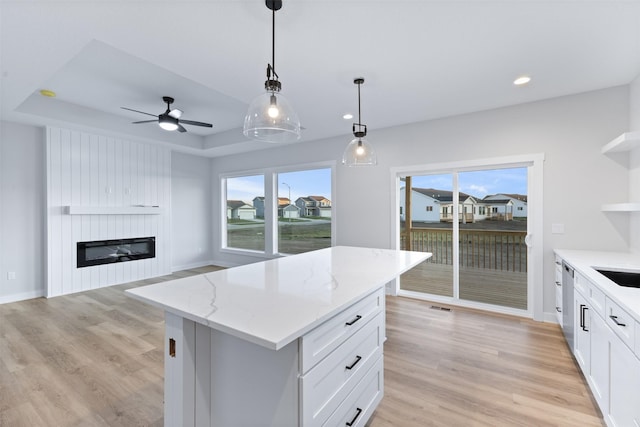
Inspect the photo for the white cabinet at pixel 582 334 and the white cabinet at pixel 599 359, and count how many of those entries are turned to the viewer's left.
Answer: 2

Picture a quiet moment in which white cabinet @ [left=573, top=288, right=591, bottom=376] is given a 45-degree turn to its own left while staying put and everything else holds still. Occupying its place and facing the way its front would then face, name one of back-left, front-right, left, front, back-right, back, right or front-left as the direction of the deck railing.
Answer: right

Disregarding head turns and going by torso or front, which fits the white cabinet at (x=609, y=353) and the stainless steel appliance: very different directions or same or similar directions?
same or similar directions

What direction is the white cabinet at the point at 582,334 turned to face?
to the viewer's left

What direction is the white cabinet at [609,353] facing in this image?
to the viewer's left

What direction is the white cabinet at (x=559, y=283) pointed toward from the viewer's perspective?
to the viewer's left

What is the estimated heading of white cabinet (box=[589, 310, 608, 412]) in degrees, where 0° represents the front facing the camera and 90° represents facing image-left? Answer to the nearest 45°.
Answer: approximately 90°

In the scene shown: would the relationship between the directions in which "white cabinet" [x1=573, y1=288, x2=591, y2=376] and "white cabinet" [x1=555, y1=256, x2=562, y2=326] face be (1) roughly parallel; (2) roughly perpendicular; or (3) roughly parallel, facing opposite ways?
roughly parallel

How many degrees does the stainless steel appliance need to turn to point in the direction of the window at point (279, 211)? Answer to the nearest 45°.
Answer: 0° — it already faces it

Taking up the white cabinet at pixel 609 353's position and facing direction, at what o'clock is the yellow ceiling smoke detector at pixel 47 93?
The yellow ceiling smoke detector is roughly at 11 o'clock from the white cabinet.

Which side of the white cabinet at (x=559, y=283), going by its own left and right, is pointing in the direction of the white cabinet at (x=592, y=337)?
left

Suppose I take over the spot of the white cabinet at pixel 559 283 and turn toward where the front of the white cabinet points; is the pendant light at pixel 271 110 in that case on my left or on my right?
on my left

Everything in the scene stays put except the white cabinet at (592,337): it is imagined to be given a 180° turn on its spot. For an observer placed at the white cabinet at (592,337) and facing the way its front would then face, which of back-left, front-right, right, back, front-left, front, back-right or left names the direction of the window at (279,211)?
back

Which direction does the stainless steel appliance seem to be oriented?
to the viewer's left

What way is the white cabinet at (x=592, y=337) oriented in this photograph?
to the viewer's left
